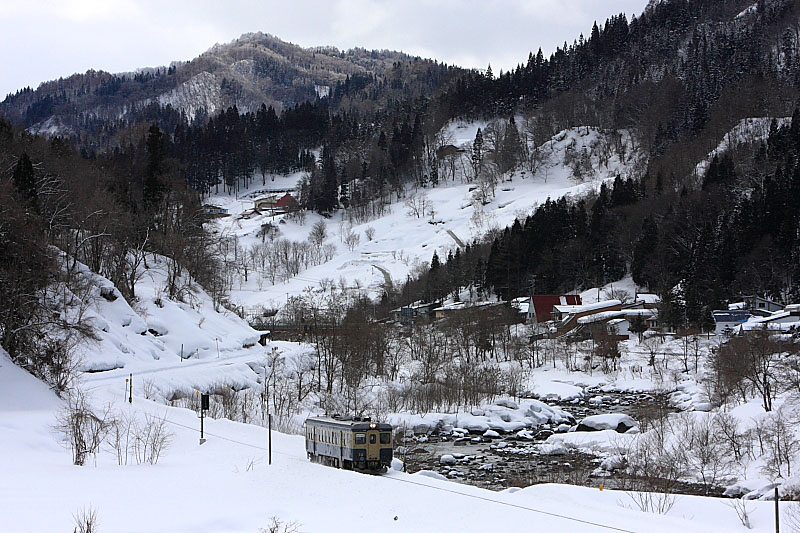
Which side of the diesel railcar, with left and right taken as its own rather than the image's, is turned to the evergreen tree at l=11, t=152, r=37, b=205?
back

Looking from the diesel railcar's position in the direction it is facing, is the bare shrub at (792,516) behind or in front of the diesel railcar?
in front

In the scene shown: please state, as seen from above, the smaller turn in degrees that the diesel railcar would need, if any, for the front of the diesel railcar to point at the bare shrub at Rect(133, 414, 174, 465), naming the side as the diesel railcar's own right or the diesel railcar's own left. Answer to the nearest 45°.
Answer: approximately 135° to the diesel railcar's own right

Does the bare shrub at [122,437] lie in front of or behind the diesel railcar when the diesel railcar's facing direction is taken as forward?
behind

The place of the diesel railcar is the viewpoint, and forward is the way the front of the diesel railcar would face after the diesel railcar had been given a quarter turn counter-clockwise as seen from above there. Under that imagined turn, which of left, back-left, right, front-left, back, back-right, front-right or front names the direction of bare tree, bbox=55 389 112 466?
back-left

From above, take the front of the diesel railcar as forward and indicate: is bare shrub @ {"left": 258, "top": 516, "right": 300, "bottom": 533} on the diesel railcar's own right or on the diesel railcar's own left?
on the diesel railcar's own right

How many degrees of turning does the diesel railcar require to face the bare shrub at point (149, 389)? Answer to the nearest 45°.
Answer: approximately 180°

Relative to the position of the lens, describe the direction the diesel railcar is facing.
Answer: facing the viewer and to the right of the viewer
